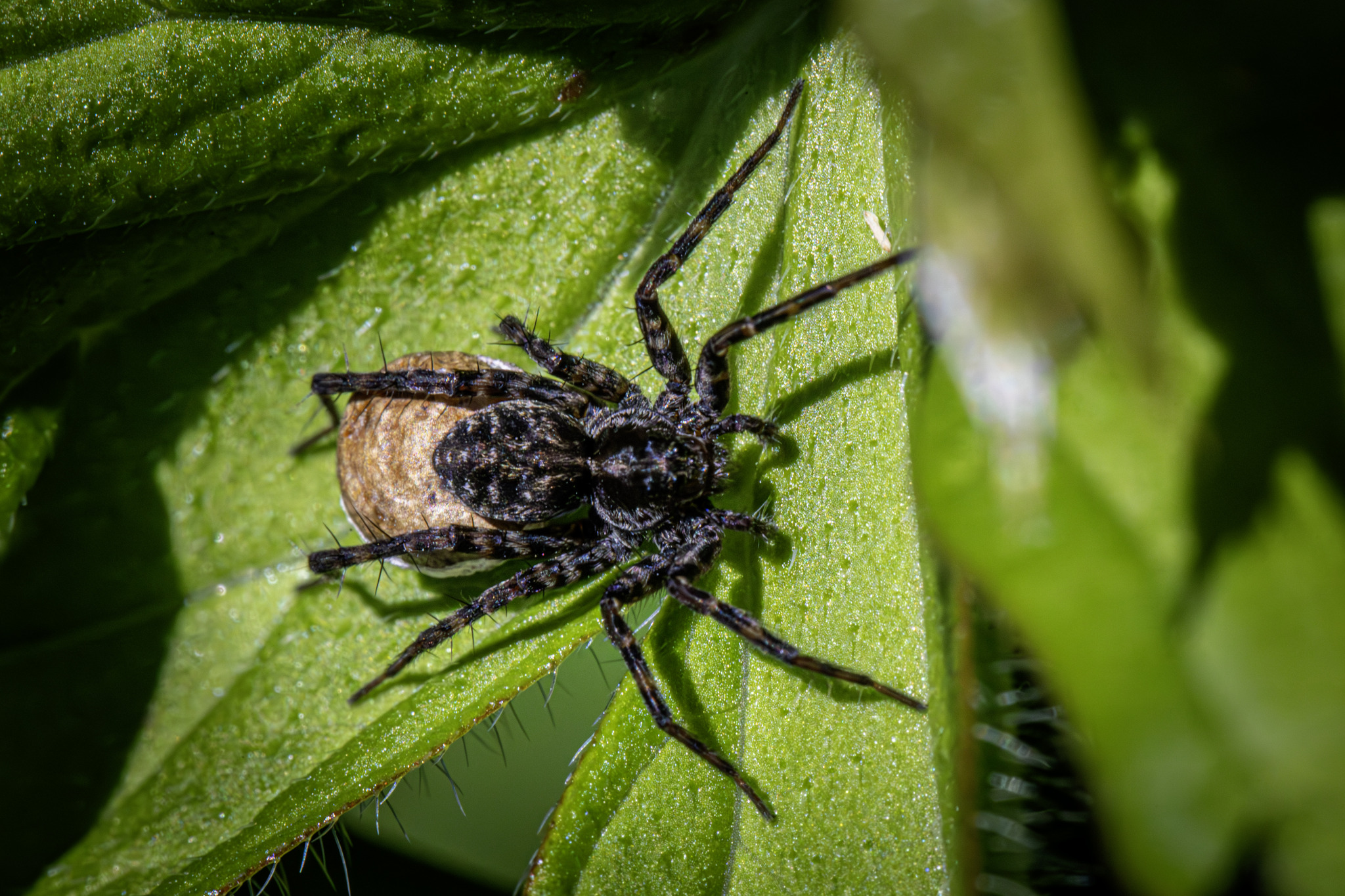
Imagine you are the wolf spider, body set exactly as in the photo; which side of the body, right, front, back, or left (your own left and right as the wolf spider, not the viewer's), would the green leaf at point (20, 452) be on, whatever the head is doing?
back

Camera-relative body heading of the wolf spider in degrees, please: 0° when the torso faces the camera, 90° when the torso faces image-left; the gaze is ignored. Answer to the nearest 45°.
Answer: approximately 270°
